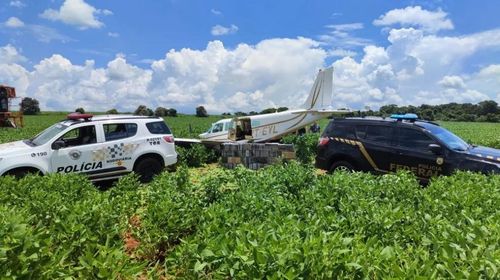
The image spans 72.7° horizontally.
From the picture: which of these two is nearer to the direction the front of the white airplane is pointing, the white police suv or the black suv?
the white police suv

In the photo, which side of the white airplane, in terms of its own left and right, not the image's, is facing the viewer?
left

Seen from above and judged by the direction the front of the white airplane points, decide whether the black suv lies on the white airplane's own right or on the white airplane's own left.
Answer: on the white airplane's own left

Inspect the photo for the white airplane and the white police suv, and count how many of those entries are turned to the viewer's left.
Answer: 2

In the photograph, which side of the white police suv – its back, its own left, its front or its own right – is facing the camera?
left

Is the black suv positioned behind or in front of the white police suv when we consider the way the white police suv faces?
behind
